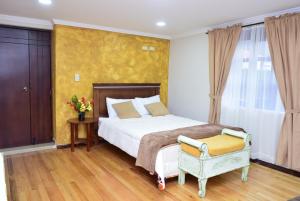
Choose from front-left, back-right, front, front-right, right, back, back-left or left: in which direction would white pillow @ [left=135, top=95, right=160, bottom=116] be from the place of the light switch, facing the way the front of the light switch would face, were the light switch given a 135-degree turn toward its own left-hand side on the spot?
front-right

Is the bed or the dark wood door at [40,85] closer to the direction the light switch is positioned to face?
the bed

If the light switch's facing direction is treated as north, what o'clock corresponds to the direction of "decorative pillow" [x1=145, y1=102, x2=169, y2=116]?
The decorative pillow is roughly at 9 o'clock from the light switch.

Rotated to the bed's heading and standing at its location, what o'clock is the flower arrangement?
The flower arrangement is roughly at 5 o'clock from the bed.

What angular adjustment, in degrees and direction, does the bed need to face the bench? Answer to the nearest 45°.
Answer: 0° — it already faces it

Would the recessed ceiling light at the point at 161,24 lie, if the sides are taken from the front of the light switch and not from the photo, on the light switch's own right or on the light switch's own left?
on the light switch's own left

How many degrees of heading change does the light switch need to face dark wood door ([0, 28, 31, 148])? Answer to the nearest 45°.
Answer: approximately 90° to its right

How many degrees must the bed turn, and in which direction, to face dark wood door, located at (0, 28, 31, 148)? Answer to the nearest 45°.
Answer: approximately 135° to its right

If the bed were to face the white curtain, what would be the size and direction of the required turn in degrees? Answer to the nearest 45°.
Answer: approximately 45° to its left

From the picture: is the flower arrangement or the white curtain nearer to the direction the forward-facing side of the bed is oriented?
the white curtain

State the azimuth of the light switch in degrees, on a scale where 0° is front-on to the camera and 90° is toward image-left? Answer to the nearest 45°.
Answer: approximately 0°

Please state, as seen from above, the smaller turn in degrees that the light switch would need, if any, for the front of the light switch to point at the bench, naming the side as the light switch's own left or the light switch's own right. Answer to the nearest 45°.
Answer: approximately 45° to the light switch's own left
